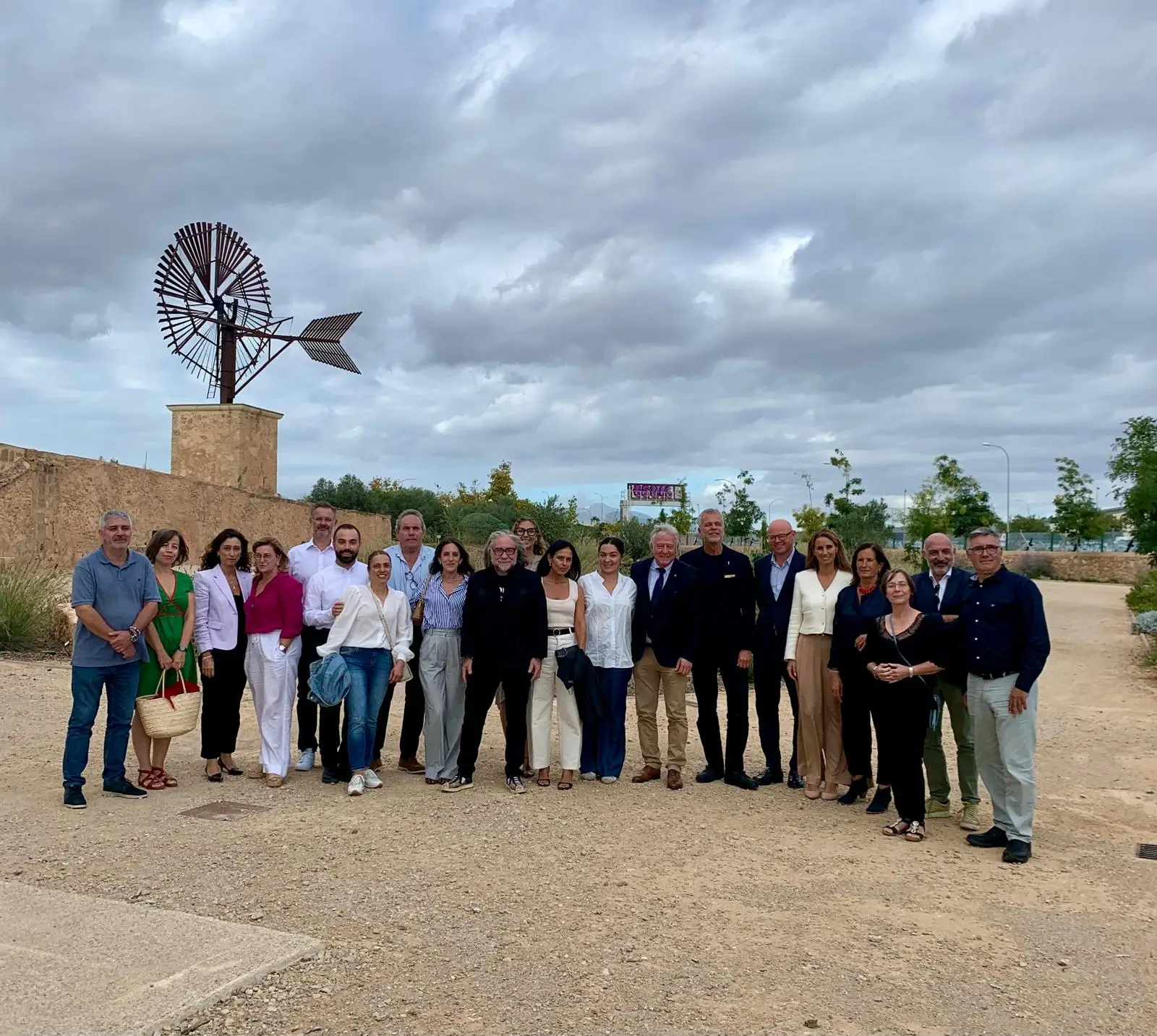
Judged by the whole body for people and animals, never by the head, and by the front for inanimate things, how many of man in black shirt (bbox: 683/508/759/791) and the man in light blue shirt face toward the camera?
2

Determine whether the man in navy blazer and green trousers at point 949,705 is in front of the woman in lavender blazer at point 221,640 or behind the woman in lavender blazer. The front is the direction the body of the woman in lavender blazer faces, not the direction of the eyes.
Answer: in front

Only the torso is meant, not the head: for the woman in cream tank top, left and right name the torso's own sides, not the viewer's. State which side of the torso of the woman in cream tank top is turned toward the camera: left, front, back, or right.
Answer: front

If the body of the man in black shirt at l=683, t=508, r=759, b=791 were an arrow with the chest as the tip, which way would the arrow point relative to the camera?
toward the camera

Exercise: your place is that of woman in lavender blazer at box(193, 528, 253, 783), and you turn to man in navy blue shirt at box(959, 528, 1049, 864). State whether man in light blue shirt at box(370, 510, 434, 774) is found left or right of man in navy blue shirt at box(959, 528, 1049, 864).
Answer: left

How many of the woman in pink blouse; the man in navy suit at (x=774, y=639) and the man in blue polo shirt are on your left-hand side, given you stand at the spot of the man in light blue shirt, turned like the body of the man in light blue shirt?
1

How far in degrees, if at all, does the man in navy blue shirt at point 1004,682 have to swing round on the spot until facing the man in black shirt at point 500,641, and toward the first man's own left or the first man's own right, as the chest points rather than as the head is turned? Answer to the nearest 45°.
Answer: approximately 45° to the first man's own right

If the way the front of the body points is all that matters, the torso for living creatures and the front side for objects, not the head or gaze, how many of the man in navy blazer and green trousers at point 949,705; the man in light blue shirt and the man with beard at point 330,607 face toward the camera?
3

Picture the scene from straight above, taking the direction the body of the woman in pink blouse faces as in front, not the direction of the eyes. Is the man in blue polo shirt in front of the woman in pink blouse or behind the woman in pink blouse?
in front

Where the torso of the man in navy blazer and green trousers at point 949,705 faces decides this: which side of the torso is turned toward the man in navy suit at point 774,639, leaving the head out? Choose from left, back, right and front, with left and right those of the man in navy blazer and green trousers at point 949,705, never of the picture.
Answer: right

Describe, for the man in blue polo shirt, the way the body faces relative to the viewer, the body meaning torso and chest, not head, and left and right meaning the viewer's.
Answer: facing the viewer and to the right of the viewer

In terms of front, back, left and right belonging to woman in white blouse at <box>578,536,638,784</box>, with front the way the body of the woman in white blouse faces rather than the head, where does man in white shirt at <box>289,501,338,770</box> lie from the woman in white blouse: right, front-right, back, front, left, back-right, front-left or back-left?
right

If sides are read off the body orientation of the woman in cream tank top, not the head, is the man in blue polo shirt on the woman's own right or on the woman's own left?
on the woman's own right

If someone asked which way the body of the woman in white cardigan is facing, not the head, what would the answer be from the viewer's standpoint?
toward the camera
